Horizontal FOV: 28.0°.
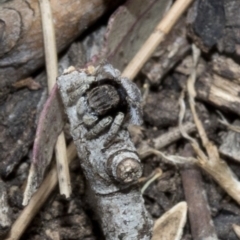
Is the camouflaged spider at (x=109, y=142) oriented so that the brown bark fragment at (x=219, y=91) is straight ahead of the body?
no

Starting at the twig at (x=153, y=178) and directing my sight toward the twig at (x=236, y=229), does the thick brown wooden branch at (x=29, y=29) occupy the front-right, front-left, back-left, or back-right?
back-left

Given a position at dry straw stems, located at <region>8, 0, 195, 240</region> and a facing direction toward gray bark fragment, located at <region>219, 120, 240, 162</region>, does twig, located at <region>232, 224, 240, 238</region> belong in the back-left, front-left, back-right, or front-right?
front-right
